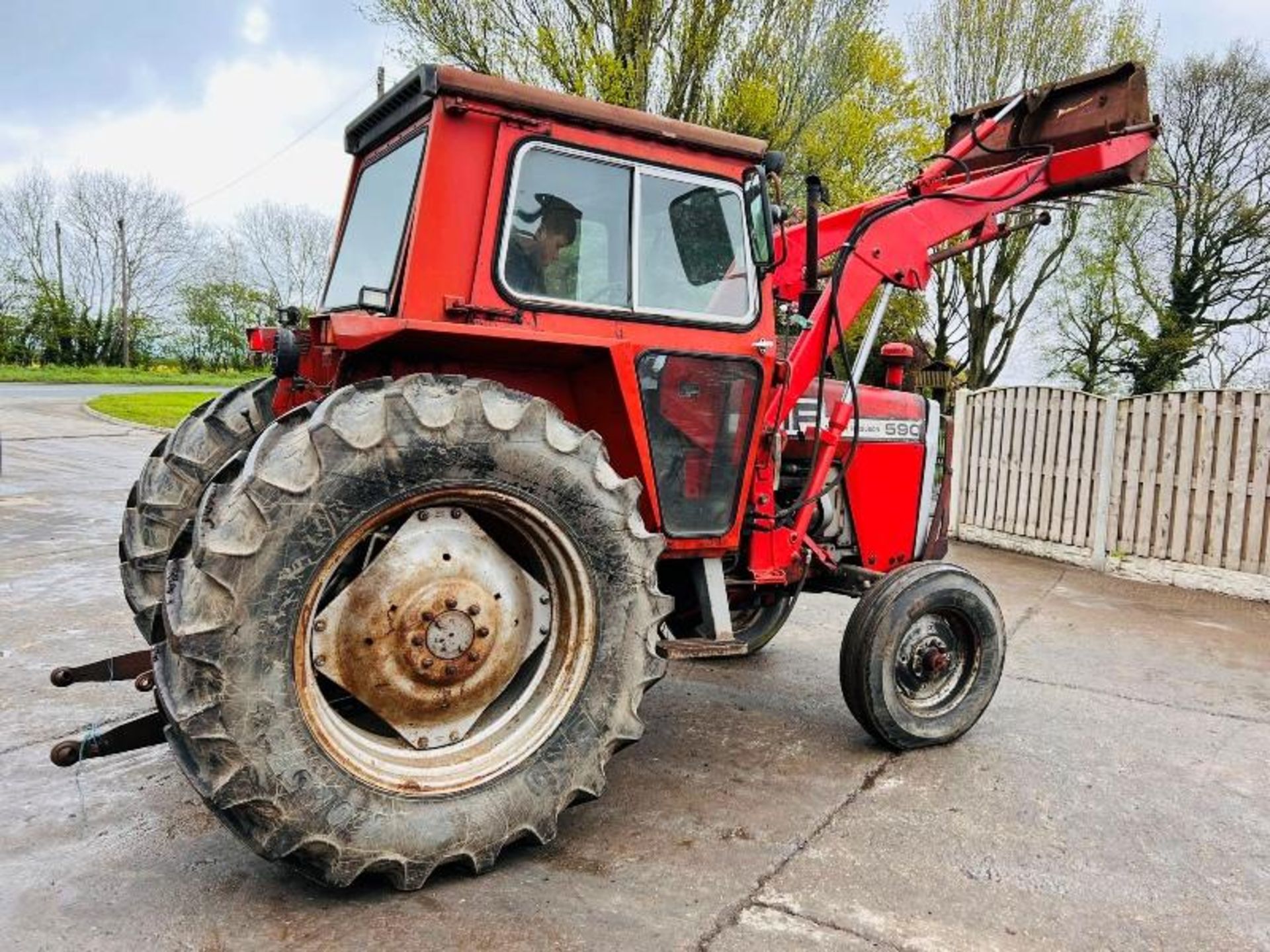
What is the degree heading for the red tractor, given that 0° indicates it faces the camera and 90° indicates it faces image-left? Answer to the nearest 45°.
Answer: approximately 225°

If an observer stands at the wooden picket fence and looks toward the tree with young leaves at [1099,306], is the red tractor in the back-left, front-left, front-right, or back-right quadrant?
back-left

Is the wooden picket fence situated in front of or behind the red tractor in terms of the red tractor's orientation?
in front

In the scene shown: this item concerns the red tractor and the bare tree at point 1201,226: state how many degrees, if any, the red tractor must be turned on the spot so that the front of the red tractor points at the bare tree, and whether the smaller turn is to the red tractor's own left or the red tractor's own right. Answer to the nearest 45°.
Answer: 0° — it already faces it

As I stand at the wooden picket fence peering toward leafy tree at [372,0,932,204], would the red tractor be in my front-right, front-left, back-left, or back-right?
back-left

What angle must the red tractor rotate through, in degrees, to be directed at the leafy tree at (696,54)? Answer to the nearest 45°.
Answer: approximately 45° to its left

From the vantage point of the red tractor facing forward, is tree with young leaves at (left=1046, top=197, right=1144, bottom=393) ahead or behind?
ahead
